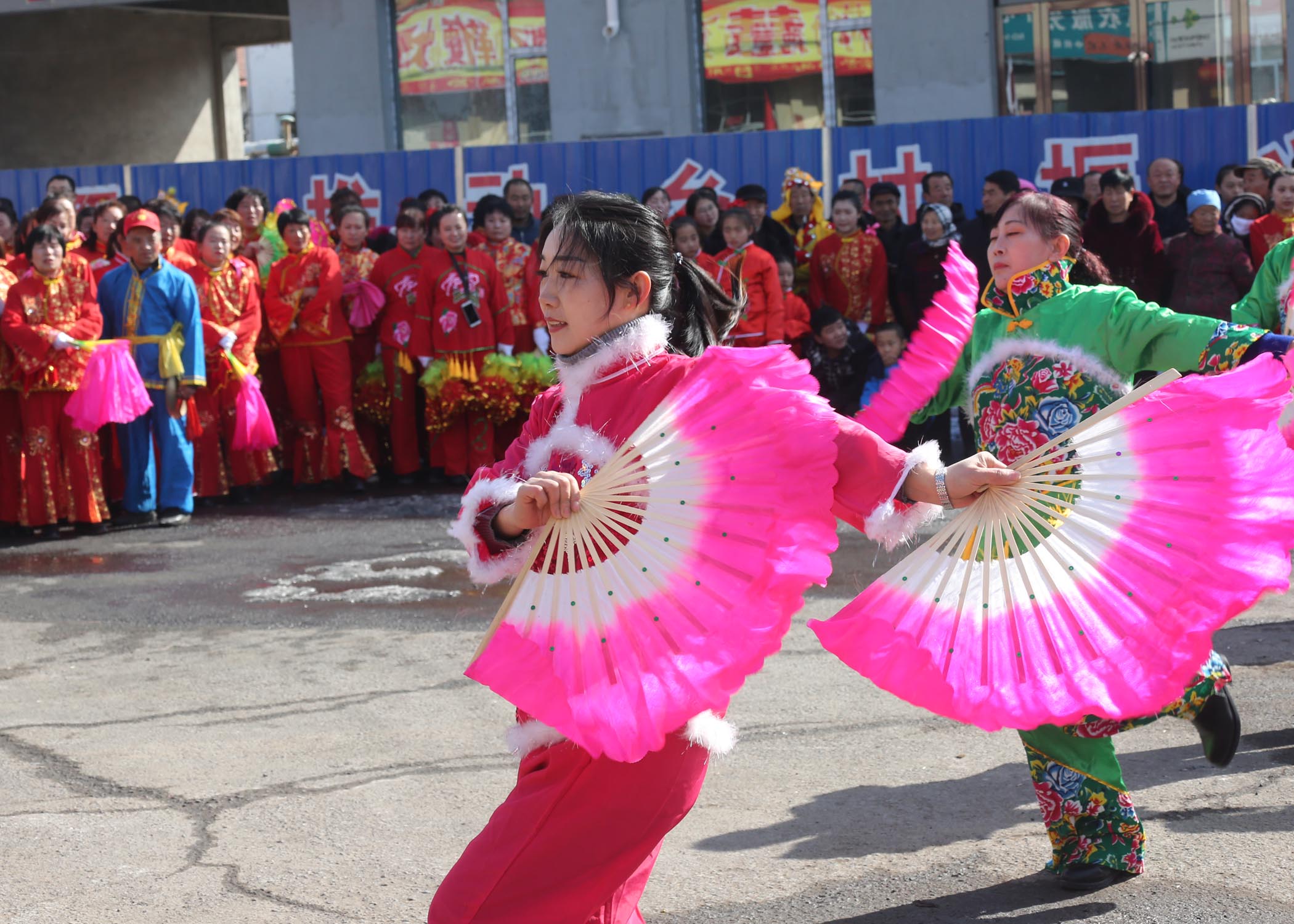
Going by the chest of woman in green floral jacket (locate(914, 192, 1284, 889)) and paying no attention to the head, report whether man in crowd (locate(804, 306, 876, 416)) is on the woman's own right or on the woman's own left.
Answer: on the woman's own right

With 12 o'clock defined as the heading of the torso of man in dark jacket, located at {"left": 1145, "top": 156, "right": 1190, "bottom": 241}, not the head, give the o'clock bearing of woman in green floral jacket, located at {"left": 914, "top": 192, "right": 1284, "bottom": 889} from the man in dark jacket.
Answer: The woman in green floral jacket is roughly at 12 o'clock from the man in dark jacket.

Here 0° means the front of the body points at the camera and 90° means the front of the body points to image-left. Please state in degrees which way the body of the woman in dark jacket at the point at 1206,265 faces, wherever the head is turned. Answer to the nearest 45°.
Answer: approximately 0°

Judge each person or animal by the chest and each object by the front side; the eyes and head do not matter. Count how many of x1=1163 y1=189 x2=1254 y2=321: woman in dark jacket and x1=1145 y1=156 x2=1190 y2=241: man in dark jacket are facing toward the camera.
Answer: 2

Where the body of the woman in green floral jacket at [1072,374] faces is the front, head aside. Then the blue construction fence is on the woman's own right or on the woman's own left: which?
on the woman's own right

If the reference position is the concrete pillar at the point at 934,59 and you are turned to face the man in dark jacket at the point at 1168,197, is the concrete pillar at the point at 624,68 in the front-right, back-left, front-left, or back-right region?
back-right
